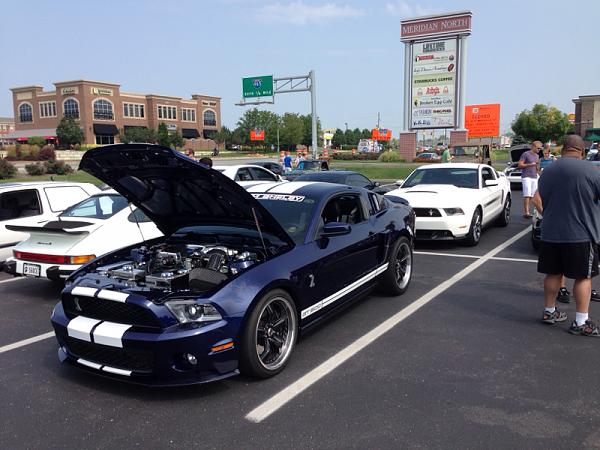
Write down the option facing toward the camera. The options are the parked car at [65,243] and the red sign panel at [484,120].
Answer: the red sign panel

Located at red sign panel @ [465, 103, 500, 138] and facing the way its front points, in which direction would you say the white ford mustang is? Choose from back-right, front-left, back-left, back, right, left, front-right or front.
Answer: front

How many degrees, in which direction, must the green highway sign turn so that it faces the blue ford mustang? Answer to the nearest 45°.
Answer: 0° — it already faces it

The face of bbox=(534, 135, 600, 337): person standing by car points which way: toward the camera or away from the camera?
away from the camera

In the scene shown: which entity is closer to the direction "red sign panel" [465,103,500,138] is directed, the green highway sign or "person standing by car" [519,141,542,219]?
the person standing by car

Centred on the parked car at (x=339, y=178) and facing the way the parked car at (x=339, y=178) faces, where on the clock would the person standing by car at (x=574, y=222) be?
The person standing by car is roughly at 10 o'clock from the parked car.

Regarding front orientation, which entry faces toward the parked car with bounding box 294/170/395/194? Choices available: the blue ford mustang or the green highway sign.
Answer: the green highway sign

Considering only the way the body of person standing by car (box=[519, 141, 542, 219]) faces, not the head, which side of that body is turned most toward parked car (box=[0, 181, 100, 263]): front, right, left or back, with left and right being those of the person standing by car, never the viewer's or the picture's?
right

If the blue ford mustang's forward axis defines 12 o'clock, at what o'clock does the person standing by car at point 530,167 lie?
The person standing by car is roughly at 6 o'clock from the blue ford mustang.

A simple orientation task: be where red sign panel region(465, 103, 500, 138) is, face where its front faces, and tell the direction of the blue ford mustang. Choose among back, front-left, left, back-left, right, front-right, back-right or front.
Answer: front

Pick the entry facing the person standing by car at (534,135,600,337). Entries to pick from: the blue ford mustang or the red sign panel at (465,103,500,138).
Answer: the red sign panel

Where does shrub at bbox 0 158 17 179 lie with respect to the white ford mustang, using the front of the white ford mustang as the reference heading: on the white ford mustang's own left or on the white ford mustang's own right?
on the white ford mustang's own right

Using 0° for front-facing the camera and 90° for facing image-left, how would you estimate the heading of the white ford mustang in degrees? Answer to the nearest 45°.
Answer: approximately 45°

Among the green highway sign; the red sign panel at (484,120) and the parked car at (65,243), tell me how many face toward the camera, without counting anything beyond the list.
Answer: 2

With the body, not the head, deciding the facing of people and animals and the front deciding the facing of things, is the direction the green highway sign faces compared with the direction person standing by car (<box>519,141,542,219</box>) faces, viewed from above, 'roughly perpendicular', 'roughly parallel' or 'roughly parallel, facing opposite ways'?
roughly parallel

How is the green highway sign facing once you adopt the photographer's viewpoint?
facing the viewer

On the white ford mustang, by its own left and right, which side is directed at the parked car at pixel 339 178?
right

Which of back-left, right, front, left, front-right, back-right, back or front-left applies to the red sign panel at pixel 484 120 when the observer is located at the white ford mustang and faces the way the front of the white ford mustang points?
back-right
